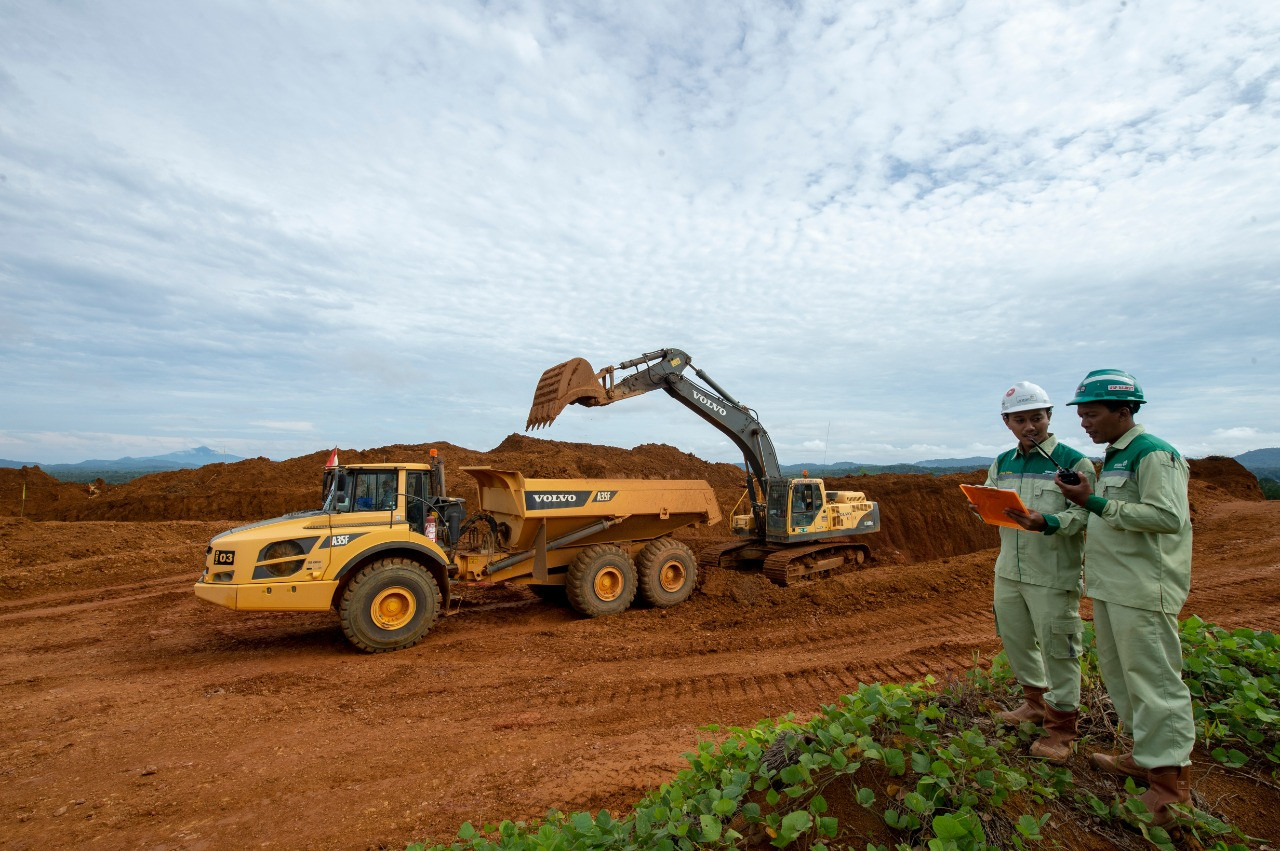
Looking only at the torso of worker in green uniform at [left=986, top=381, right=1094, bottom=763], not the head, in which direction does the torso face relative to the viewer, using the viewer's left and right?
facing the viewer and to the left of the viewer

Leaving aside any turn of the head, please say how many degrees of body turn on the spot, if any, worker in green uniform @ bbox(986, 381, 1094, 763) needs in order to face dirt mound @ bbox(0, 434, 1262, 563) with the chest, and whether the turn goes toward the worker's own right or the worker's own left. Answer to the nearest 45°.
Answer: approximately 90° to the worker's own right

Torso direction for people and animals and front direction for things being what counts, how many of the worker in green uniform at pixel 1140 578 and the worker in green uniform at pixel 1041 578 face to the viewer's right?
0

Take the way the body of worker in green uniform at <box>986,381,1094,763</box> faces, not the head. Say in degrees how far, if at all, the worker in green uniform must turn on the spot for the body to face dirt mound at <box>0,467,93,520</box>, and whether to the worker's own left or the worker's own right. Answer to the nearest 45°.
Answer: approximately 45° to the worker's own right

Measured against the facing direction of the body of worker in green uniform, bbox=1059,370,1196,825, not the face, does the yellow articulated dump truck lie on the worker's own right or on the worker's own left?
on the worker's own right

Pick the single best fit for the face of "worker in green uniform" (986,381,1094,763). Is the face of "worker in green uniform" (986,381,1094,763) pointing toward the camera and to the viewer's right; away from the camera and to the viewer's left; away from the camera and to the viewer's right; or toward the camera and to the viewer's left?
toward the camera and to the viewer's left

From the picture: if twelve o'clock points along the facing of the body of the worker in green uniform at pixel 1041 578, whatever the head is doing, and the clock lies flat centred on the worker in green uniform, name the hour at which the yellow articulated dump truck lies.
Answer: The yellow articulated dump truck is roughly at 2 o'clock from the worker in green uniform.

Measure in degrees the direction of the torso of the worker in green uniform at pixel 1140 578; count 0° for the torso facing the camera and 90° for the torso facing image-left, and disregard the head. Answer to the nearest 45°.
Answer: approximately 45°

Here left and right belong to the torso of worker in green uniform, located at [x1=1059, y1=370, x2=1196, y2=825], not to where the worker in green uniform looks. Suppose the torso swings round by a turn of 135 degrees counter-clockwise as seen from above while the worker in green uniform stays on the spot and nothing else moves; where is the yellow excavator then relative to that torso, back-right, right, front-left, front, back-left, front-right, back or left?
back-left
